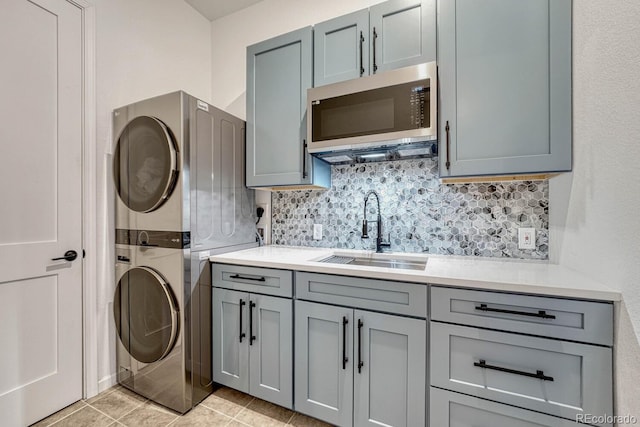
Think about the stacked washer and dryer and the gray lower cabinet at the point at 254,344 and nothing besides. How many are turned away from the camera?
0

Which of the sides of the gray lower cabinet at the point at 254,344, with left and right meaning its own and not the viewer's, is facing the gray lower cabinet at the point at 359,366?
left

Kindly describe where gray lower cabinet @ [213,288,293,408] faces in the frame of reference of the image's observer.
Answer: facing the viewer and to the left of the viewer

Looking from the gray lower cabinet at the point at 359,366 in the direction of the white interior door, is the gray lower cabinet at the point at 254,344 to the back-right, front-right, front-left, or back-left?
front-right

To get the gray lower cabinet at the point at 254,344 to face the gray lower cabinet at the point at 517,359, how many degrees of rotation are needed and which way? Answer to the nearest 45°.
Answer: approximately 90° to its left

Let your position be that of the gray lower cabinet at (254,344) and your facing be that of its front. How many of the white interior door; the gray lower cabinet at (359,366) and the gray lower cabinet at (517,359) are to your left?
2
